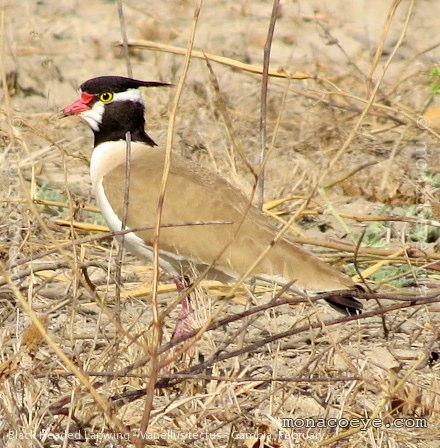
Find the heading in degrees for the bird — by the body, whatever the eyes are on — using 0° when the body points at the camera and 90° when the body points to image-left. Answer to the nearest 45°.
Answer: approximately 90°
